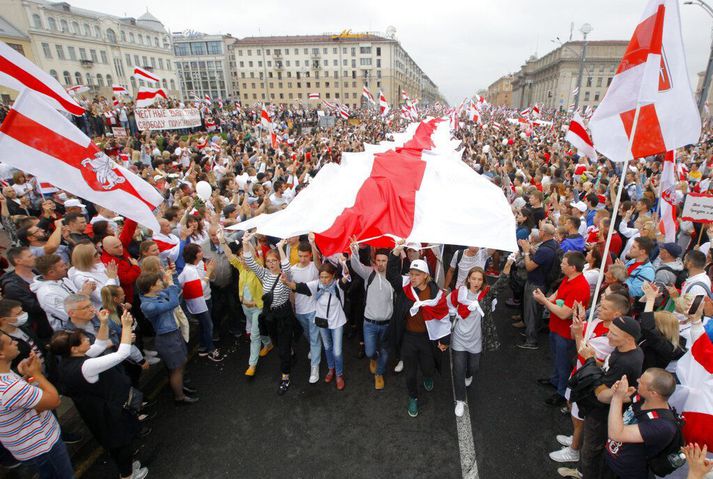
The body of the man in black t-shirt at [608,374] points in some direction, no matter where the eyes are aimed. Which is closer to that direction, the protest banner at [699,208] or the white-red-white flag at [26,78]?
the white-red-white flag

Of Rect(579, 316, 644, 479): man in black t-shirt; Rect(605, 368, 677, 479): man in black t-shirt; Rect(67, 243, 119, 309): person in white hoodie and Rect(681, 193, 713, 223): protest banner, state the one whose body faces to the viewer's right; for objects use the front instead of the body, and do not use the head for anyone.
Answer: the person in white hoodie

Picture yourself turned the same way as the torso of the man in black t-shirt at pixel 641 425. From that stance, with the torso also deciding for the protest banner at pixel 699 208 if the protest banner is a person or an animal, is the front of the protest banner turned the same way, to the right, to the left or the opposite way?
to the left

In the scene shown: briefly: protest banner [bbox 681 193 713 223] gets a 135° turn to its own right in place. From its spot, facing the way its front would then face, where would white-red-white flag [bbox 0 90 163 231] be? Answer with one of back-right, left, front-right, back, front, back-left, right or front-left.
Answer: left

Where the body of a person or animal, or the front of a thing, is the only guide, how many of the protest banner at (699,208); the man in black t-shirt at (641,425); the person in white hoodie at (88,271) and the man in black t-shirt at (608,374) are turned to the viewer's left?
2

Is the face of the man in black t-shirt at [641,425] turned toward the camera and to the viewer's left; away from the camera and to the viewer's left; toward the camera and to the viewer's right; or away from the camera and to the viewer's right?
away from the camera and to the viewer's left

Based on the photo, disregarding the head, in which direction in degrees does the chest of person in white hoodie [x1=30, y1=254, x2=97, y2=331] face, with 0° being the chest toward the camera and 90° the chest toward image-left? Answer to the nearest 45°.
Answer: approximately 270°

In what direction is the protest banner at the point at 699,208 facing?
toward the camera

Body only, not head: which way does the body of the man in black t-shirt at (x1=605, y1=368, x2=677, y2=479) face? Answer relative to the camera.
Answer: to the viewer's left

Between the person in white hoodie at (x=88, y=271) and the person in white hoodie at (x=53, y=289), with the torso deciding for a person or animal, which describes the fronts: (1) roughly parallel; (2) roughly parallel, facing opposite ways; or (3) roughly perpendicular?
roughly parallel
